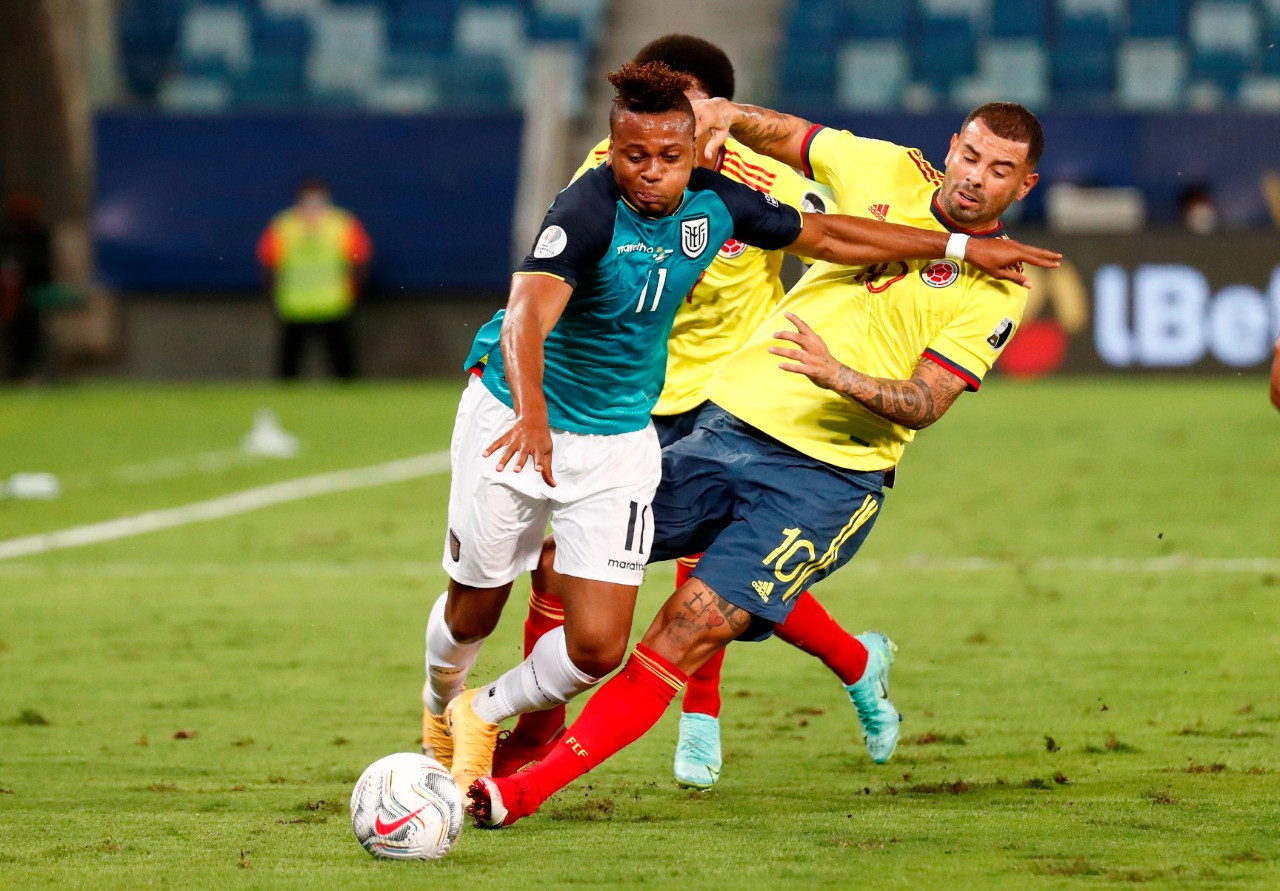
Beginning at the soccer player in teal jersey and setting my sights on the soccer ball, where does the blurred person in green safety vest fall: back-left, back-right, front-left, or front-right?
back-right
